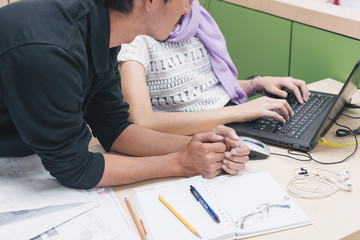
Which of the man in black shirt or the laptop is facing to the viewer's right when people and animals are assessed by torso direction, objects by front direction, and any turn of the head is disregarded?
the man in black shirt

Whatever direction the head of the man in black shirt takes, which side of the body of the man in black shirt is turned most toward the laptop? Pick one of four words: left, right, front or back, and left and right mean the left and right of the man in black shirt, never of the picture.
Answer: front

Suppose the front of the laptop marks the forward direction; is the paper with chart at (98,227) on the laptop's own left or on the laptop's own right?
on the laptop's own left

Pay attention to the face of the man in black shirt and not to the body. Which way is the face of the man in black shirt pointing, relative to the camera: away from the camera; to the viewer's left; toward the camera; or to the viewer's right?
to the viewer's right

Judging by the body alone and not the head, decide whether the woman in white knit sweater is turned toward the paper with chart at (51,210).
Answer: no

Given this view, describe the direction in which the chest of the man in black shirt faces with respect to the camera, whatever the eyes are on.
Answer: to the viewer's right

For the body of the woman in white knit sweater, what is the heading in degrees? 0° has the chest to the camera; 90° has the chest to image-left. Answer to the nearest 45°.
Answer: approximately 315°

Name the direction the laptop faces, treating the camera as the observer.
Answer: facing away from the viewer and to the left of the viewer

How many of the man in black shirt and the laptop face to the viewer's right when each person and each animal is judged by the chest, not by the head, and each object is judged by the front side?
1

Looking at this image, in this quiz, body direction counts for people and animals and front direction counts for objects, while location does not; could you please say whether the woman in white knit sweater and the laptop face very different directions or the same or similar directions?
very different directions
